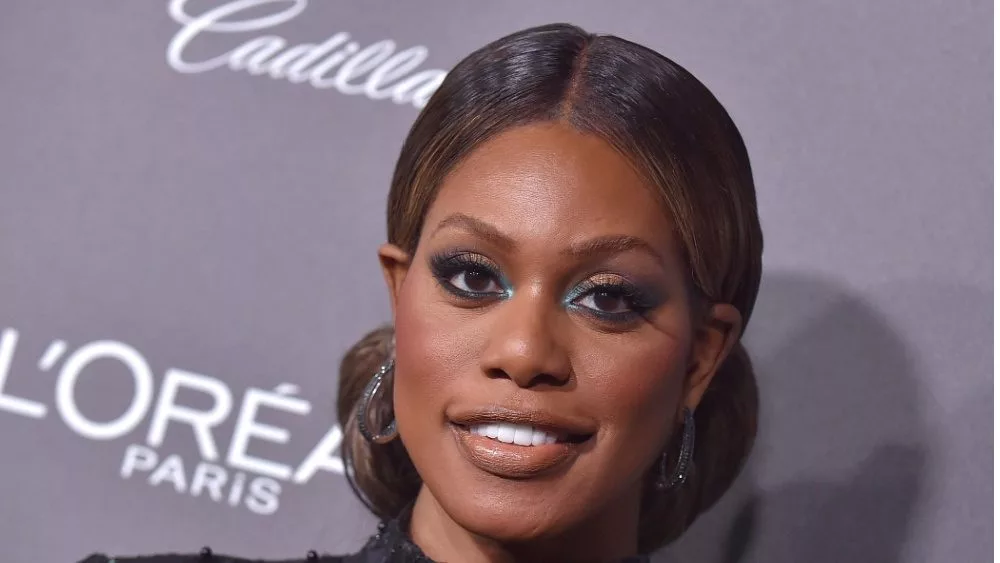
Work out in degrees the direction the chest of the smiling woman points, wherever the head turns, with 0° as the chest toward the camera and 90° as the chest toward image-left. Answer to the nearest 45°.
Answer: approximately 0°
